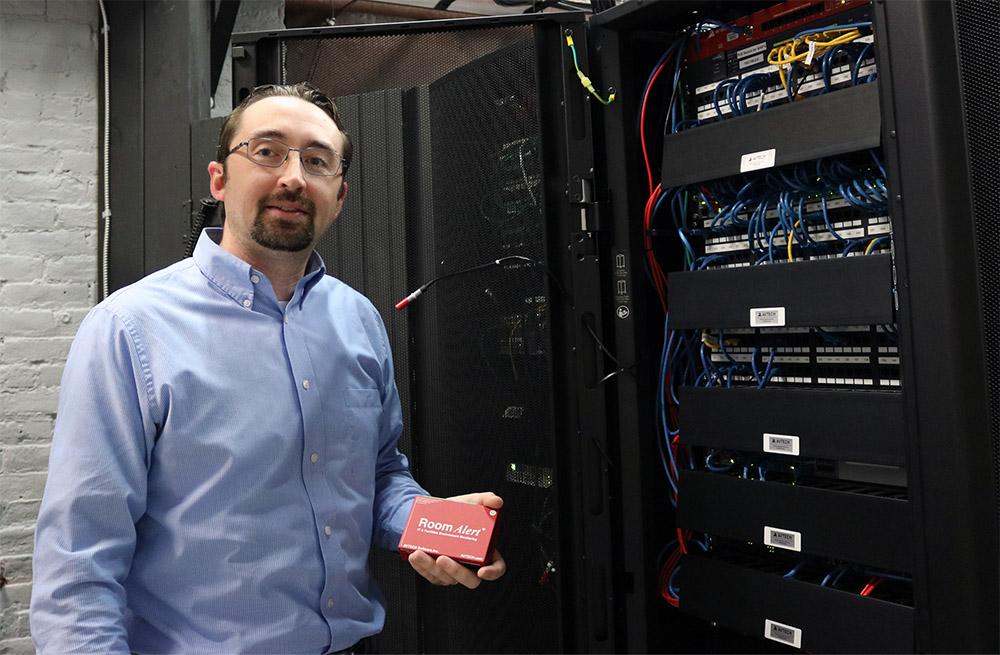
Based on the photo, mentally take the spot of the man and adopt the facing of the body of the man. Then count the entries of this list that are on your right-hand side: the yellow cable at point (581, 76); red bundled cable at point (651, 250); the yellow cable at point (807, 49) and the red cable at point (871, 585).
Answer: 0

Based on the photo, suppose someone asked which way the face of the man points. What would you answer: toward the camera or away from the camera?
toward the camera

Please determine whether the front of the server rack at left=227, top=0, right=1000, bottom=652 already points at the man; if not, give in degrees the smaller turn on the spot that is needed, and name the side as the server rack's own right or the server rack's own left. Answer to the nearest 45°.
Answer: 0° — it already faces them

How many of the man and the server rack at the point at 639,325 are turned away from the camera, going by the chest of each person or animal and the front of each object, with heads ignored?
0

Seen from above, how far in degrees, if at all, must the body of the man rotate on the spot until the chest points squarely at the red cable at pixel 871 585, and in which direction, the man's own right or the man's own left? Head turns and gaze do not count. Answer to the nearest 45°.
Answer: approximately 45° to the man's own left

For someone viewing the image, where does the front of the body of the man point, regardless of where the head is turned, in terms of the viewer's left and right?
facing the viewer and to the right of the viewer

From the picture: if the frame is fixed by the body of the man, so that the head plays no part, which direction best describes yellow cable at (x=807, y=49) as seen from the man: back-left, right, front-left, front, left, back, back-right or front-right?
front-left
